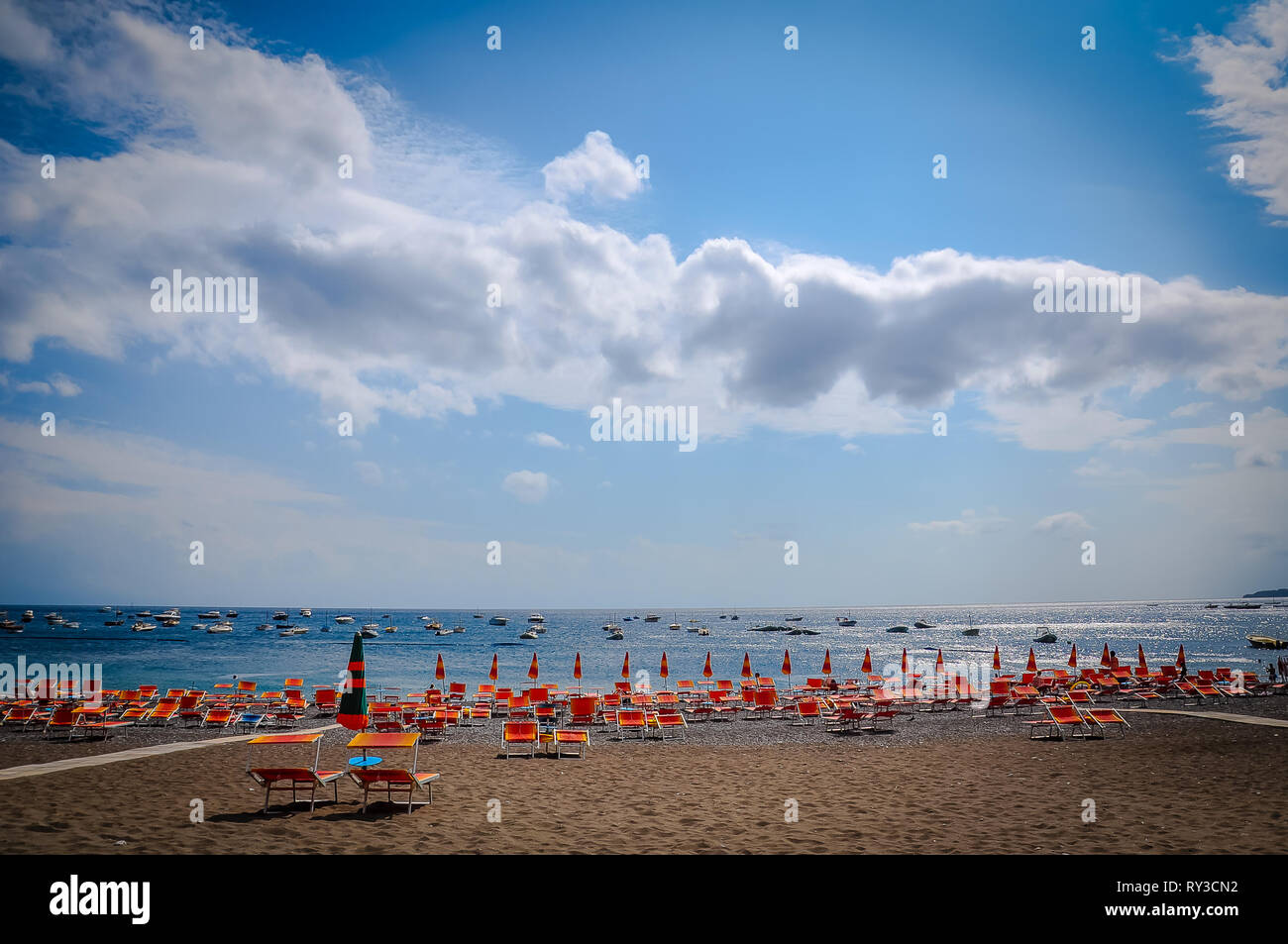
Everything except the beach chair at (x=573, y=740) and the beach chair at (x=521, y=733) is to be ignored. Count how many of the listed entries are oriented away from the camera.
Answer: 2

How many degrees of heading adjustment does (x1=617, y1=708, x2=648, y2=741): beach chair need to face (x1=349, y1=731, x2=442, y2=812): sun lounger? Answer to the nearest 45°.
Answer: approximately 180°

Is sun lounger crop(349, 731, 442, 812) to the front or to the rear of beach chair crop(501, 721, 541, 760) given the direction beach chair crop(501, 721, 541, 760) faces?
to the rear

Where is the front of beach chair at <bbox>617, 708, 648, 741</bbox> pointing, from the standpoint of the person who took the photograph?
facing away from the viewer

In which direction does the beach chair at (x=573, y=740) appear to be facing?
away from the camera

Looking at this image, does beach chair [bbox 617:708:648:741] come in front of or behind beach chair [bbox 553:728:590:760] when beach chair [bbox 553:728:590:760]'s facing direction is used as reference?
in front

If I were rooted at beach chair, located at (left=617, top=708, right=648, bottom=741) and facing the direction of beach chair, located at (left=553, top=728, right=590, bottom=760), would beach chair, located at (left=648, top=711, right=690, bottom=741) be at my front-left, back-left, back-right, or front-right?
back-left

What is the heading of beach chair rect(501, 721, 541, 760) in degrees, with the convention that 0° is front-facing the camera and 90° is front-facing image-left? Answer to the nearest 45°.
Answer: approximately 180°

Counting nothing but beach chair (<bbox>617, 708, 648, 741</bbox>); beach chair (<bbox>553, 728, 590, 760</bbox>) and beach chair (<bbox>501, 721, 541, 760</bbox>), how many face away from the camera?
3
